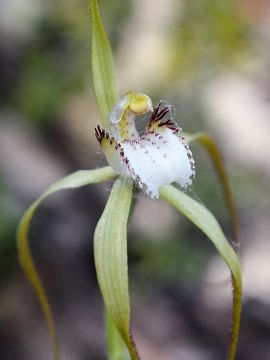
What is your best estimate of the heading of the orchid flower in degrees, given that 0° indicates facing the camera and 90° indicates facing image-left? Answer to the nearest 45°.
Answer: approximately 315°
